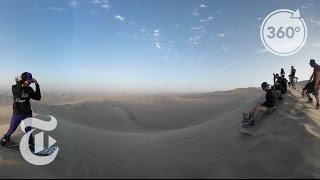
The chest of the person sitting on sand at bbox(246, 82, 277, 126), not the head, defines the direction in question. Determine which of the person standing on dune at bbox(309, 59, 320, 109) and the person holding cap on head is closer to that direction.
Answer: the person holding cap on head

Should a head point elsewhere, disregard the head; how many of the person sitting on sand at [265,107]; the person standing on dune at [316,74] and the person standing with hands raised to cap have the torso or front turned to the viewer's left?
2

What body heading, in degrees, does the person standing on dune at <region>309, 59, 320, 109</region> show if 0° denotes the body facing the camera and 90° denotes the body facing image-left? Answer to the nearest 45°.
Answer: approximately 90°

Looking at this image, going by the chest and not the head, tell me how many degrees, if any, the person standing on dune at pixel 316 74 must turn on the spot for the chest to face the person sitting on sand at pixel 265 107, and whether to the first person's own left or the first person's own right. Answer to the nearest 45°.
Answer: approximately 45° to the first person's own left

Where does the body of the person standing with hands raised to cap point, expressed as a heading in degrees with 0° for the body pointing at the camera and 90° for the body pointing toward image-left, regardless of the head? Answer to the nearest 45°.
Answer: approximately 315°

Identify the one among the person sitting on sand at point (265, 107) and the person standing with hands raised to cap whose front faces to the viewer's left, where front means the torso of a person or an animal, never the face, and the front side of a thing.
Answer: the person sitting on sand

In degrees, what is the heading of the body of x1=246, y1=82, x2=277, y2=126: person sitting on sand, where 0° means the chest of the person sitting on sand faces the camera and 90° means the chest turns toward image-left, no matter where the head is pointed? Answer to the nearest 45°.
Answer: approximately 90°

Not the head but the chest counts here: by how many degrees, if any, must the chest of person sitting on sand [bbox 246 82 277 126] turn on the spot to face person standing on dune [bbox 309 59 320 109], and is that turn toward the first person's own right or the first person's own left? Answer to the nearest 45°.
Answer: approximately 135° to the first person's own right

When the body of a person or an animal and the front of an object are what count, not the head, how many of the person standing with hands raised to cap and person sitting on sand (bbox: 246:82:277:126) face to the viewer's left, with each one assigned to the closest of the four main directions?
1
